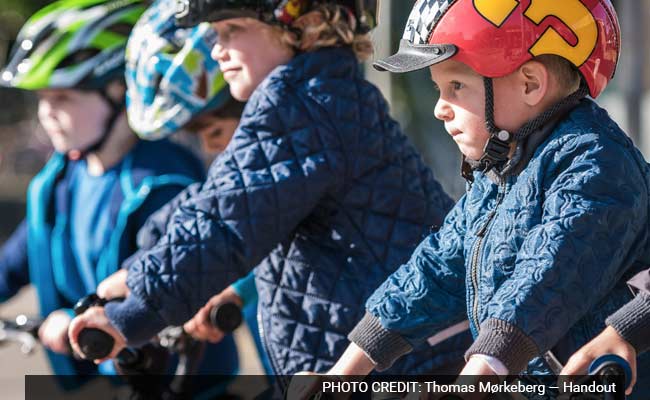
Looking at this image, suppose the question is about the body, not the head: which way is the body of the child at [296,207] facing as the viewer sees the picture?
to the viewer's left

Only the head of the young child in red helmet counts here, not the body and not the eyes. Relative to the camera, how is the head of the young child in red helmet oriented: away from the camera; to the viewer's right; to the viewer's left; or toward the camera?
to the viewer's left

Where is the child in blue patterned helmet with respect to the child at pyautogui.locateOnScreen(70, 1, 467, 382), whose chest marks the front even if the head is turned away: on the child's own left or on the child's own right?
on the child's own right

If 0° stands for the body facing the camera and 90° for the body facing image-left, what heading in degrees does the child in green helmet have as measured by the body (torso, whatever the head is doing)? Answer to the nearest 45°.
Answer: approximately 45°

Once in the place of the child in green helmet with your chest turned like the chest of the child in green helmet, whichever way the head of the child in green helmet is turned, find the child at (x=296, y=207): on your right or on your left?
on your left

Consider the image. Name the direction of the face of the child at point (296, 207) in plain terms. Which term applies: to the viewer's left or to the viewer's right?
to the viewer's left

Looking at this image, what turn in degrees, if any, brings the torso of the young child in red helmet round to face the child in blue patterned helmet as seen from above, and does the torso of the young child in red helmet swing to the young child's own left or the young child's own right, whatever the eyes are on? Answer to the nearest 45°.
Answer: approximately 90° to the young child's own right

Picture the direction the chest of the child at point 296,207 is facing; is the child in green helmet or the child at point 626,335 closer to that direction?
the child in green helmet
